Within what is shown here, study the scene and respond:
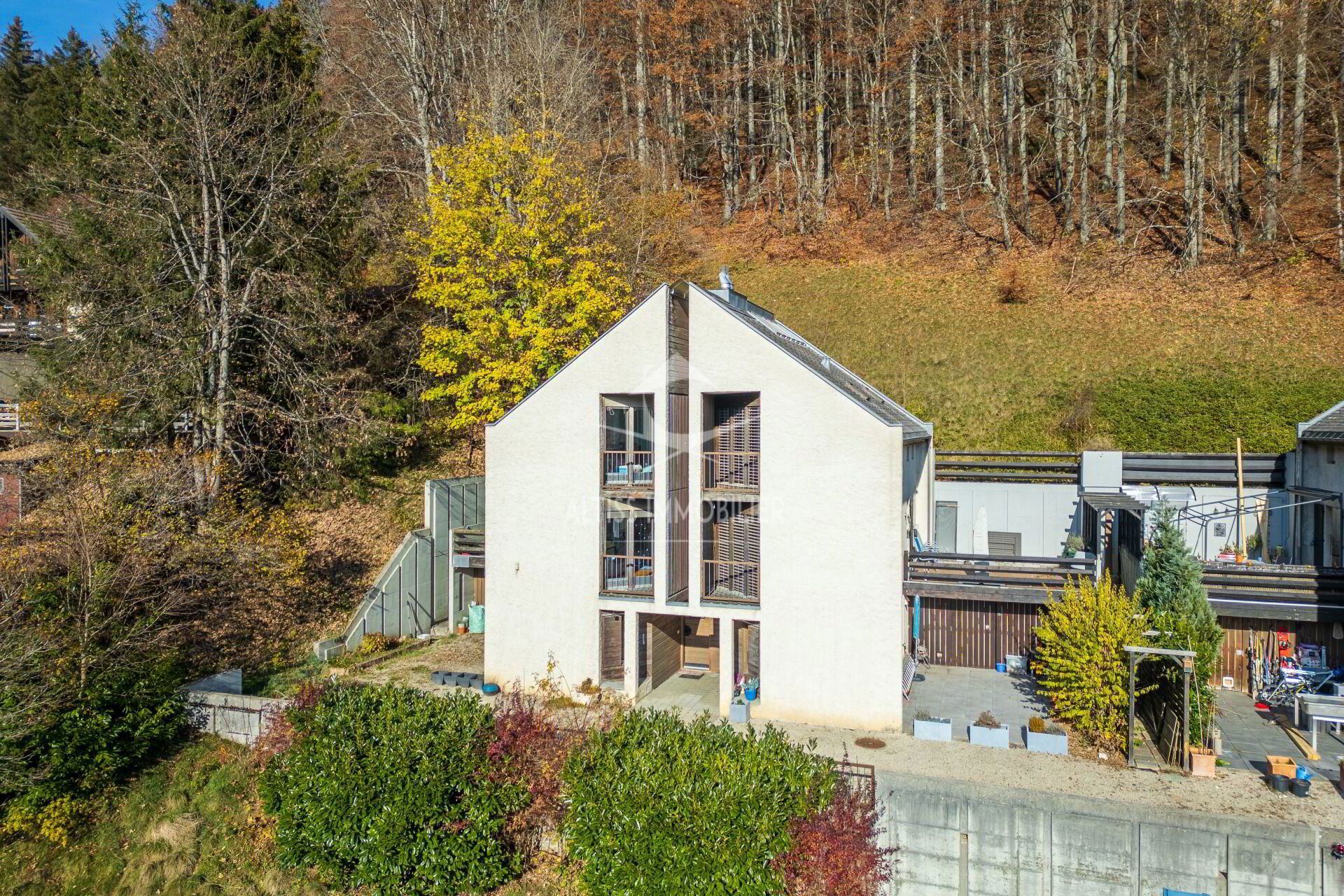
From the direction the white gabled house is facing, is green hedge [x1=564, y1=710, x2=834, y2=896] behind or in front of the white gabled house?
in front

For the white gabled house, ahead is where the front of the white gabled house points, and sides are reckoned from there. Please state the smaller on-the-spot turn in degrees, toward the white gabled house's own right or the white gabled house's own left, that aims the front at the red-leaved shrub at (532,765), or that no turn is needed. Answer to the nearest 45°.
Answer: approximately 45° to the white gabled house's own right

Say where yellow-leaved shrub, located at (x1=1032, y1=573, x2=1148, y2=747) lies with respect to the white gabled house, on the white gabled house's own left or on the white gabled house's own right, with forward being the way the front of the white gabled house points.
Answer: on the white gabled house's own left

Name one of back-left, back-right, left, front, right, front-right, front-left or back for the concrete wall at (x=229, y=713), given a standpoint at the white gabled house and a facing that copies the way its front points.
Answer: right

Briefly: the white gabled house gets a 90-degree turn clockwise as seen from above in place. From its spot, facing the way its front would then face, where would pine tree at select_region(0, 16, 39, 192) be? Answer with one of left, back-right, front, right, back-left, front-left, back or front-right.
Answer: front-right

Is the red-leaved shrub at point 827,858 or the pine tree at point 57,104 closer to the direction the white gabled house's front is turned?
the red-leaved shrub

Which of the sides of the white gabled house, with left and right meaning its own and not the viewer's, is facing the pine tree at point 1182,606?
left

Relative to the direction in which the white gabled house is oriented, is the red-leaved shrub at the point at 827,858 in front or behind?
in front

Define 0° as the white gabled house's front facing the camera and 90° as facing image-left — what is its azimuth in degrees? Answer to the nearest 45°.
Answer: approximately 0°

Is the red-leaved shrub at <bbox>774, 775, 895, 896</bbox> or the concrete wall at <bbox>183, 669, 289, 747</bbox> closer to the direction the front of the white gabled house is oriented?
the red-leaved shrub

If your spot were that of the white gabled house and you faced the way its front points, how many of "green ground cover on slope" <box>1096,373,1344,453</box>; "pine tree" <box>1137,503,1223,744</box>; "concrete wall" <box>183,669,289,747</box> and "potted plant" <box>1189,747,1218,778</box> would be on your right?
1

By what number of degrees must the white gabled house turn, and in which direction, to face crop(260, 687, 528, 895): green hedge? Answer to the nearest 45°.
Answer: approximately 45° to its right
